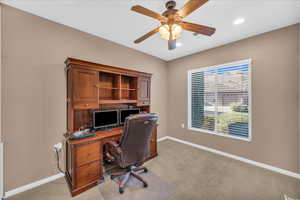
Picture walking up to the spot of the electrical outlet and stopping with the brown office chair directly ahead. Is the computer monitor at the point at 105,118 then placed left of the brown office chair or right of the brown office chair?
left

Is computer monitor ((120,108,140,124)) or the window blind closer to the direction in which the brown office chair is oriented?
the computer monitor

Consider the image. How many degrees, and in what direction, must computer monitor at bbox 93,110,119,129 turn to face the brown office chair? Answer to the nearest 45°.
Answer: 0° — it already faces it

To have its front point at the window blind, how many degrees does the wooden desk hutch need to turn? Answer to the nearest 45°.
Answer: approximately 45° to its left

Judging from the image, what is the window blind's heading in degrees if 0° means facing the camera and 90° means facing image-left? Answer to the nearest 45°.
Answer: approximately 45°
